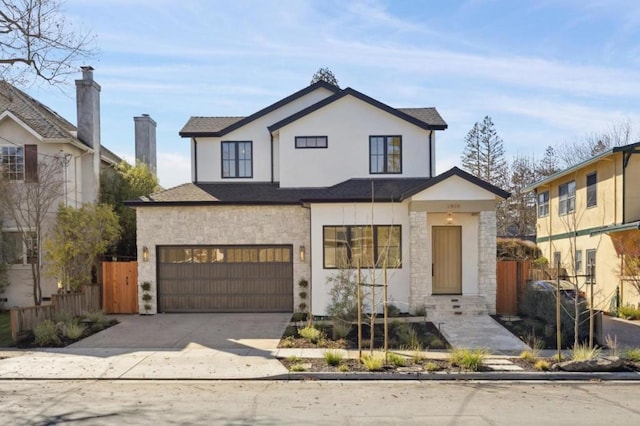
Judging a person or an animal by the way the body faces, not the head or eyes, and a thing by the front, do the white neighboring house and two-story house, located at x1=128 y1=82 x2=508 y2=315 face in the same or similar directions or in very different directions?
same or similar directions

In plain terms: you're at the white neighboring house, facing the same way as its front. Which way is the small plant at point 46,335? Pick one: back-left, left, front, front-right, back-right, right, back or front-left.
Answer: front

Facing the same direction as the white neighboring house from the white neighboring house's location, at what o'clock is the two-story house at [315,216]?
The two-story house is roughly at 10 o'clock from the white neighboring house.

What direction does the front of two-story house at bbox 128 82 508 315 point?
toward the camera

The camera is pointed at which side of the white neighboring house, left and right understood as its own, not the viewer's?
front

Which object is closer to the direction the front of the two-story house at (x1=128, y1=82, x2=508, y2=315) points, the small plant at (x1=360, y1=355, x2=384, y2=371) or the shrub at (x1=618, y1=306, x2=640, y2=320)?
the small plant

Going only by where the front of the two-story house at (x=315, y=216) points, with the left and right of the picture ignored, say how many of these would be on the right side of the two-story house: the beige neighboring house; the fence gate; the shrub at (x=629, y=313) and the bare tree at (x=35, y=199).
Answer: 2

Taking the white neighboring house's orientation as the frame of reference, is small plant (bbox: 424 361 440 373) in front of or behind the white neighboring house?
in front

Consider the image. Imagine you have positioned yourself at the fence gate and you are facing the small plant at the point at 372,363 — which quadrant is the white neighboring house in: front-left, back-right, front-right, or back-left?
back-right

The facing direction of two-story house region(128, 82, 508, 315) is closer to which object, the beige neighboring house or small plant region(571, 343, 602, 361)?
the small plant

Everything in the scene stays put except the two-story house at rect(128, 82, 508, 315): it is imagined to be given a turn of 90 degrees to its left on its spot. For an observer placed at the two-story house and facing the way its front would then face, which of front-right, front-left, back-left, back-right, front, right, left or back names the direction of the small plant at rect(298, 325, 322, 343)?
right
